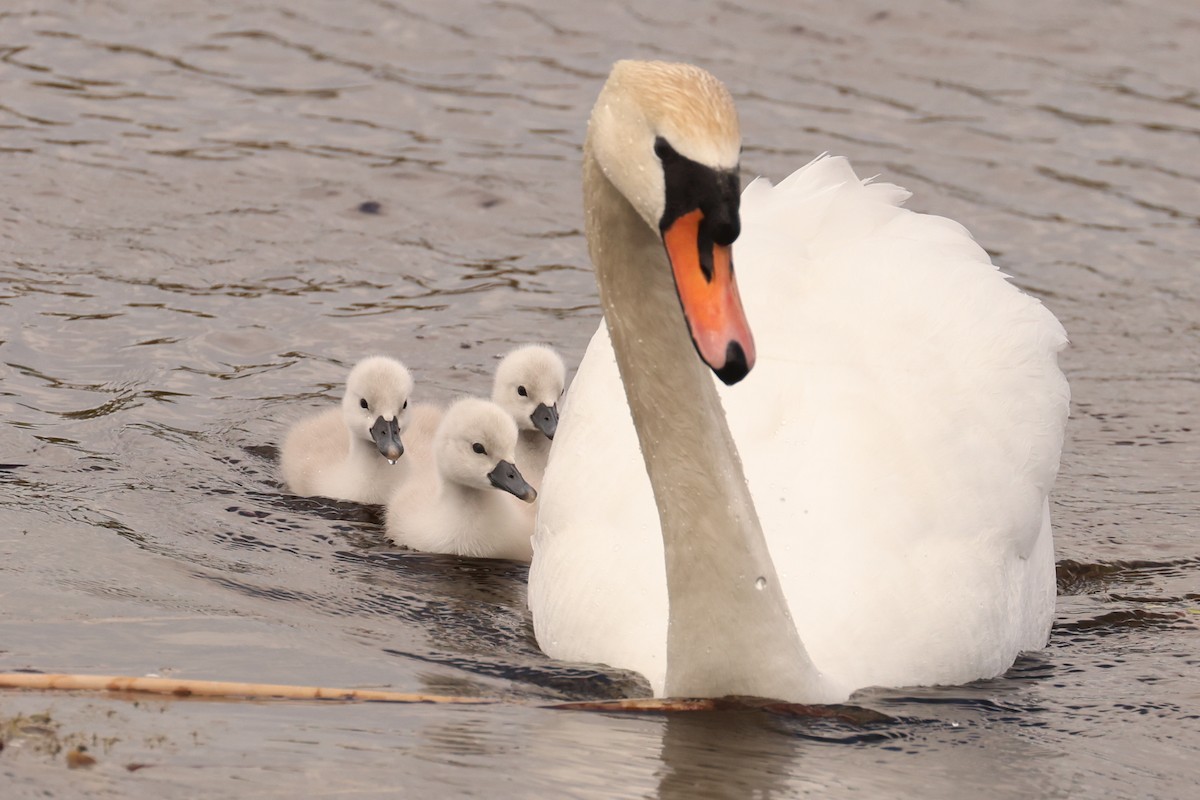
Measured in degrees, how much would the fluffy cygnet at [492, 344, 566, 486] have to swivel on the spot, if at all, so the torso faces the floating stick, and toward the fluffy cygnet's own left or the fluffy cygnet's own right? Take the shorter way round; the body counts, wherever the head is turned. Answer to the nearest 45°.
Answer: approximately 45° to the fluffy cygnet's own right

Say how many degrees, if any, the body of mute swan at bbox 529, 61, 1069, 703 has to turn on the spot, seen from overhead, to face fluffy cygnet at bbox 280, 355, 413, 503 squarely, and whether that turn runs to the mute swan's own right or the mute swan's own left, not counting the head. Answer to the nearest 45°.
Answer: approximately 135° to the mute swan's own right

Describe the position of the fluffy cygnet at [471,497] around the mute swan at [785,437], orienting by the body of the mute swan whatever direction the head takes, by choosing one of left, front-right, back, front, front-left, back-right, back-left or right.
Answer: back-right

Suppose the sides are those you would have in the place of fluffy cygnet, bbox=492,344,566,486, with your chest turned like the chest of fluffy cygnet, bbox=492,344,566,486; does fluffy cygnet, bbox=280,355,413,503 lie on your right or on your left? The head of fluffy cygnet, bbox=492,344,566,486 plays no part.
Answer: on your right

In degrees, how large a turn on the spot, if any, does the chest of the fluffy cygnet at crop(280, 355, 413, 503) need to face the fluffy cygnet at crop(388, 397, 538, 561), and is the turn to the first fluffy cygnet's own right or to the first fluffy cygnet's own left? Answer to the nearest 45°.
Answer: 0° — it already faces it

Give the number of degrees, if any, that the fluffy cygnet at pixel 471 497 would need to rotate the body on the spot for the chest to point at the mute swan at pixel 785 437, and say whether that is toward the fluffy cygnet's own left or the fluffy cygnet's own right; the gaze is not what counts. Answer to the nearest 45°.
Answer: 0° — it already faces it
